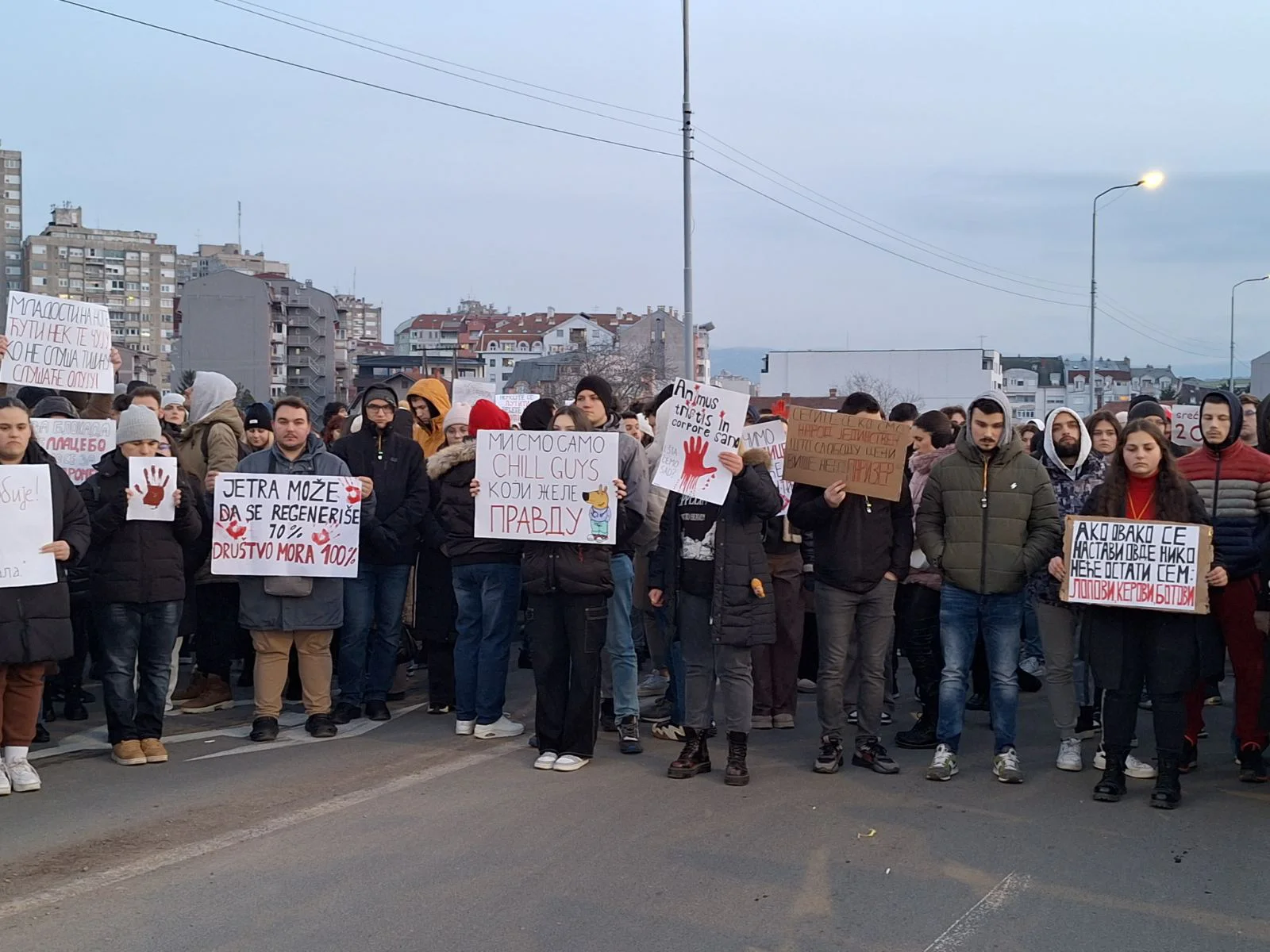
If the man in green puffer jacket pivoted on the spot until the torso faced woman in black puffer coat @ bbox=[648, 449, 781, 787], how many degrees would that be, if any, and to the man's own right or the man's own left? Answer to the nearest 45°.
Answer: approximately 90° to the man's own right

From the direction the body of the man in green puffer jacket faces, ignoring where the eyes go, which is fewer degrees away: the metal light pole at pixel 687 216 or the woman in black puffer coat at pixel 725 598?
the woman in black puffer coat

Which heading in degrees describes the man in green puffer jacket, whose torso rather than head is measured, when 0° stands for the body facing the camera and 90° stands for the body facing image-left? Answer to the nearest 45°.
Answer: approximately 0°

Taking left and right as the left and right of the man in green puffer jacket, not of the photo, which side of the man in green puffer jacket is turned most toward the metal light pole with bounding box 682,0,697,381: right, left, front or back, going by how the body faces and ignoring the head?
back
